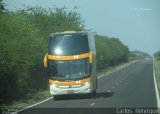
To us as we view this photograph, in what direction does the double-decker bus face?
facing the viewer
